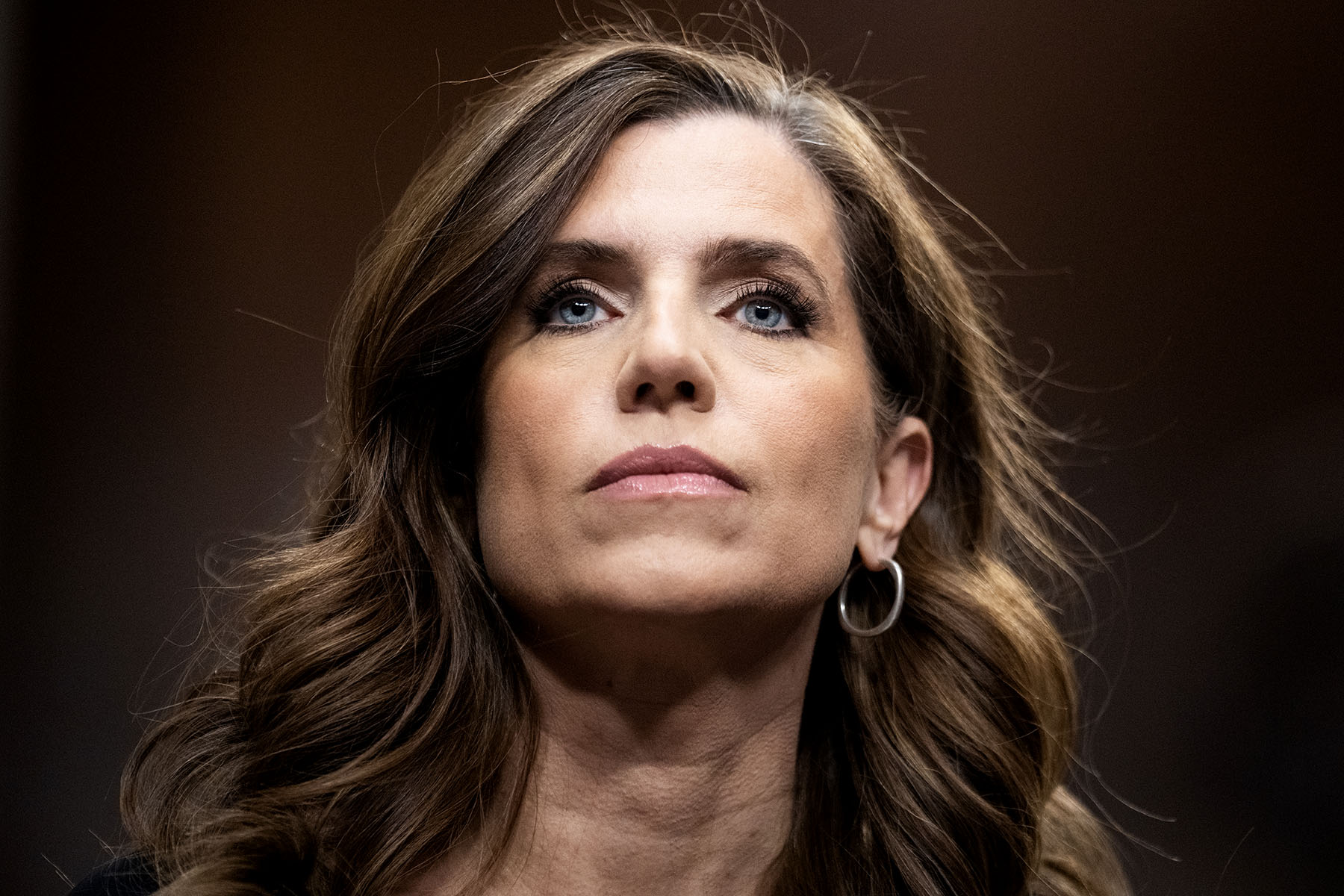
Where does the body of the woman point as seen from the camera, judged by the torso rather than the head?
toward the camera
